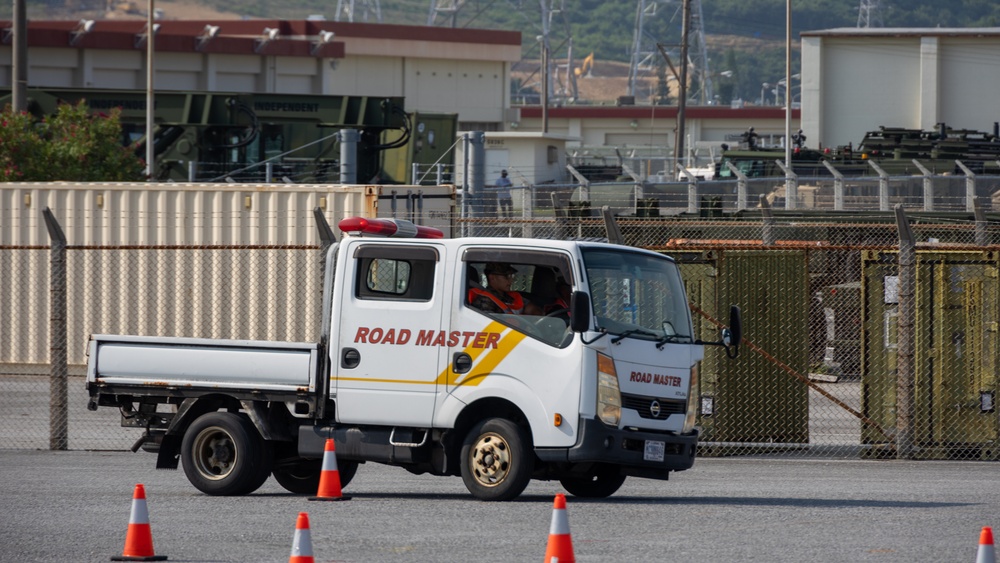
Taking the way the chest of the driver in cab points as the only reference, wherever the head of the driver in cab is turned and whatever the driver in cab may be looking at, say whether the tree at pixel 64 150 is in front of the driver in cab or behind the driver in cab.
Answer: behind

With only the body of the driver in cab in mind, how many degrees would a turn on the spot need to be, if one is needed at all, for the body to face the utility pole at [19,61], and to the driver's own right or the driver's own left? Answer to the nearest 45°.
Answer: approximately 180°

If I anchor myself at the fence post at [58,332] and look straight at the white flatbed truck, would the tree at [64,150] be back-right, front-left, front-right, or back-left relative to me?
back-left

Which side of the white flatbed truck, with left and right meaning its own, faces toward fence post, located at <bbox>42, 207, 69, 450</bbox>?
back

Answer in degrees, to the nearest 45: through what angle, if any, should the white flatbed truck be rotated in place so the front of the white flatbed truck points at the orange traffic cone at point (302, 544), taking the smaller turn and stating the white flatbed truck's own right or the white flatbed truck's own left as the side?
approximately 45° to the white flatbed truck's own right

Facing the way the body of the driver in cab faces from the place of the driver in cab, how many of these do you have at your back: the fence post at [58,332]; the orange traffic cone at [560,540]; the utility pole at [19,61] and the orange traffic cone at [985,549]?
2

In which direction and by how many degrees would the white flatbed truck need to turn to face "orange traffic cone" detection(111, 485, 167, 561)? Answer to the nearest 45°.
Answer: approximately 90° to its right

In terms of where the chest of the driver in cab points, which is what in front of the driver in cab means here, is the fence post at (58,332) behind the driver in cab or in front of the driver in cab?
behind

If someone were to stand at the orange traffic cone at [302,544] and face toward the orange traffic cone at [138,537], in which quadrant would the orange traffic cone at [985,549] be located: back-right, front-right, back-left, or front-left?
back-right

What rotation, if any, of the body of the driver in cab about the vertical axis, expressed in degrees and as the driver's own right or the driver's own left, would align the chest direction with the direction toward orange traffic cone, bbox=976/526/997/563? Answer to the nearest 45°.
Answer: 0° — they already face it

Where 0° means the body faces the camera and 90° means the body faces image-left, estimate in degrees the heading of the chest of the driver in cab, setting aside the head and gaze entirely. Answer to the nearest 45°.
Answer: approximately 315°
